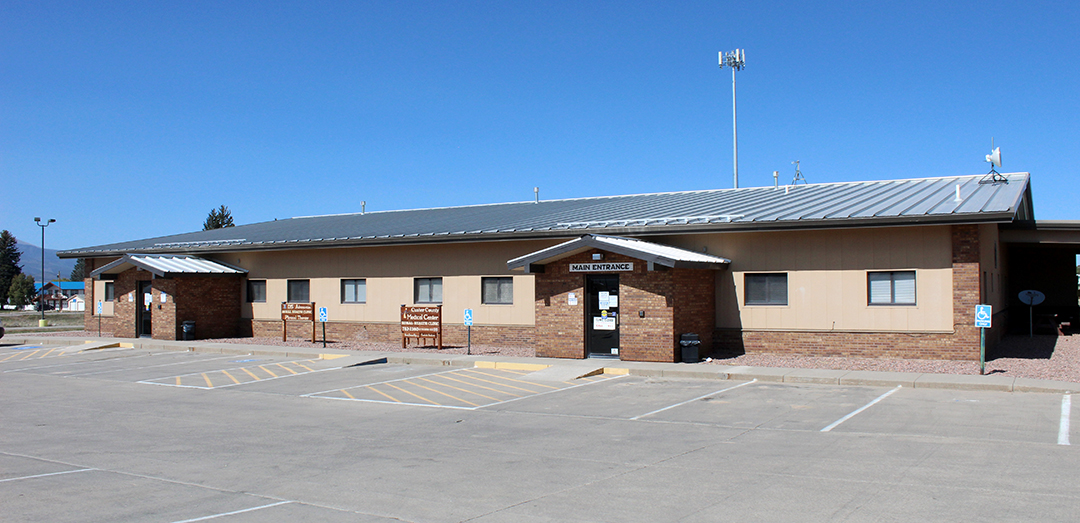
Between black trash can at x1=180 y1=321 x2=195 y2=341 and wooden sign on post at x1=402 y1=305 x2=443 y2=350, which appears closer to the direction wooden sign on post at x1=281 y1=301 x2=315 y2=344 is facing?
the wooden sign on post

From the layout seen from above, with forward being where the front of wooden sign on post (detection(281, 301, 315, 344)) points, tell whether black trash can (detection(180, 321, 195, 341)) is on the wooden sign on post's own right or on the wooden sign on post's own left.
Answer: on the wooden sign on post's own right

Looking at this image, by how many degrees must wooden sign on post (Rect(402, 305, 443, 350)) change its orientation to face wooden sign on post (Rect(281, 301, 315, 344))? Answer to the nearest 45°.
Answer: approximately 135° to its right

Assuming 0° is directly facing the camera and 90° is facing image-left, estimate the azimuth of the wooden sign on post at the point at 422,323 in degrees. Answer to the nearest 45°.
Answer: approximately 0°

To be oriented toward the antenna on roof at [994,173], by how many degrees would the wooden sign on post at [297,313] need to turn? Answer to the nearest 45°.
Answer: approximately 45° to its left

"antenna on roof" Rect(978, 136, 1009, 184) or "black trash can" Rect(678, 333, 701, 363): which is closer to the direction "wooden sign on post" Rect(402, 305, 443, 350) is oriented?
the black trash can

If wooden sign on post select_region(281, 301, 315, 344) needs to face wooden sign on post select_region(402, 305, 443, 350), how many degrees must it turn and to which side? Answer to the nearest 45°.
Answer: approximately 45° to its left
